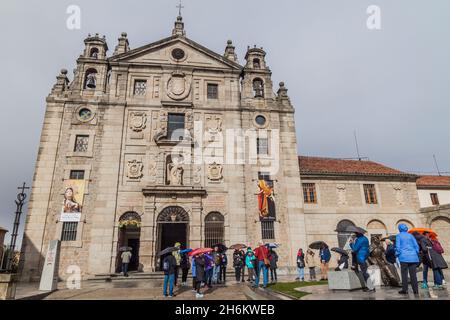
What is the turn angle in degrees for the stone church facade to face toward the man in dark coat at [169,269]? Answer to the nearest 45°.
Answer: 0° — it already faces them

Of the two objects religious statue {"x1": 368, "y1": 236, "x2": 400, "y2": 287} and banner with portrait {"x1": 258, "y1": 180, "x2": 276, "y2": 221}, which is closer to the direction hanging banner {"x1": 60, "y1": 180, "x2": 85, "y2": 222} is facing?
the religious statue

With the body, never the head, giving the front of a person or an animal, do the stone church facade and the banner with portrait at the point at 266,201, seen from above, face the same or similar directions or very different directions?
same or similar directions

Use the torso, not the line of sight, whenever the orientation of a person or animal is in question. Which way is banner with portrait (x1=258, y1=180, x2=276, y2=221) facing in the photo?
toward the camera

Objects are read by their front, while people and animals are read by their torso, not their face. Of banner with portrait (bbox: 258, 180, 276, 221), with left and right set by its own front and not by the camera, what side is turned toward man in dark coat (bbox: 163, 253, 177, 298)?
front

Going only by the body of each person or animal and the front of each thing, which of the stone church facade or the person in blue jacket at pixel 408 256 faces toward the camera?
the stone church facade

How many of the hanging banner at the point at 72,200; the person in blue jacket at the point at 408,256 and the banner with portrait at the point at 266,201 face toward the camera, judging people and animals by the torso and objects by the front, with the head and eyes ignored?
2

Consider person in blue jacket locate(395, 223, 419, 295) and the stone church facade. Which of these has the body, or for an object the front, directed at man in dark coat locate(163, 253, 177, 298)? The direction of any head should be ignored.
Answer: the stone church facade

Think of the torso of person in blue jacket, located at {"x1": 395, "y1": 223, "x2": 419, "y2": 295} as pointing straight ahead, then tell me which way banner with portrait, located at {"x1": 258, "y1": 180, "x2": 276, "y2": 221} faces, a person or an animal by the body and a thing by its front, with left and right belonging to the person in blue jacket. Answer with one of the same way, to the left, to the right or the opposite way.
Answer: the opposite way

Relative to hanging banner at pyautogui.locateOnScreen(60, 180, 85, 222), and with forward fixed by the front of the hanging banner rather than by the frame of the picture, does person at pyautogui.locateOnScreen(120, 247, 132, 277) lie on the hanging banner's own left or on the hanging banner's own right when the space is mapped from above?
on the hanging banner's own left

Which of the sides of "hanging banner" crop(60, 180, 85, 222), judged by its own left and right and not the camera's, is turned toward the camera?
front

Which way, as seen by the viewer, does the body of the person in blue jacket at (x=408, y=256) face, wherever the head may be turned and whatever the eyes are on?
away from the camera

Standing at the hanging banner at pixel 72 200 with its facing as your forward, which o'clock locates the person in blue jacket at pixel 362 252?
The person in blue jacket is roughly at 11 o'clock from the hanging banner.

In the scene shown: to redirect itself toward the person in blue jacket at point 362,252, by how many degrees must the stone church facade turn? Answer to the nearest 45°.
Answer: approximately 45° to its left

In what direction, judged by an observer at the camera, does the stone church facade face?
facing the viewer
